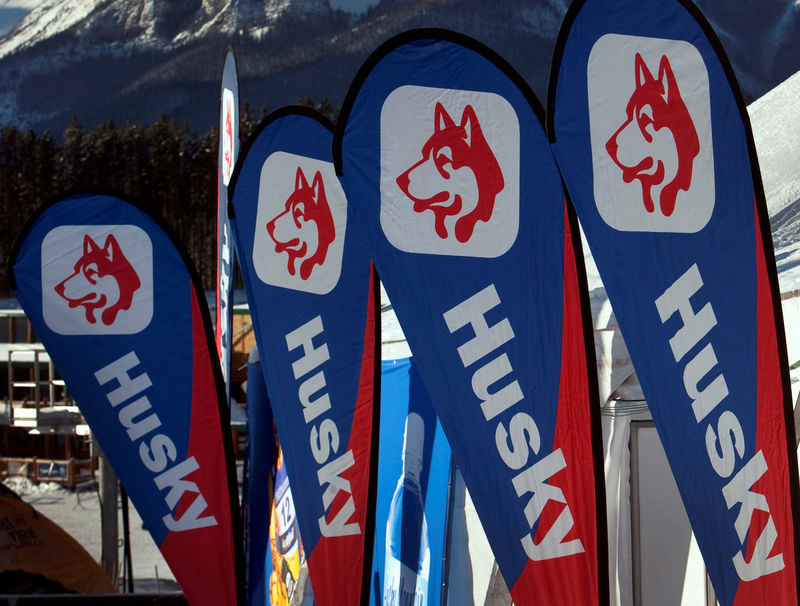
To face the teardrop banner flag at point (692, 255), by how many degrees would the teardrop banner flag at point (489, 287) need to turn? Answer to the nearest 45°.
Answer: approximately 90° to its left

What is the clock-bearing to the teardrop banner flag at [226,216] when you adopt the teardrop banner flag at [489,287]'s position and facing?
the teardrop banner flag at [226,216] is roughly at 5 o'clock from the teardrop banner flag at [489,287].

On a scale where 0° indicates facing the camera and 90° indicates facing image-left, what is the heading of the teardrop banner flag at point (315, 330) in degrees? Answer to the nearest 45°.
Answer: approximately 0°

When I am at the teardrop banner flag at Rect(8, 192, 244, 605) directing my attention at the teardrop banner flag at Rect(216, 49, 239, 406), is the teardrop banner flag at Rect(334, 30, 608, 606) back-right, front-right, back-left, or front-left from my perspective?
back-right

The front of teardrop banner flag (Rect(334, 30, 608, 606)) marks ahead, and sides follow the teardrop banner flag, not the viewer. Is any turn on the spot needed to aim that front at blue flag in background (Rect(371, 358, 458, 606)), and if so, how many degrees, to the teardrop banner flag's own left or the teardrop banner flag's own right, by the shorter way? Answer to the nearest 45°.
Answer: approximately 180°

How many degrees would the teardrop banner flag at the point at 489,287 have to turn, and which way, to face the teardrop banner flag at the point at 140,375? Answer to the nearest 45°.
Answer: approximately 135° to its right

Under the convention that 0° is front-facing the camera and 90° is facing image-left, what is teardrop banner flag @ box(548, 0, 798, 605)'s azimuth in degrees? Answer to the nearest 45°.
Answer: approximately 0°
